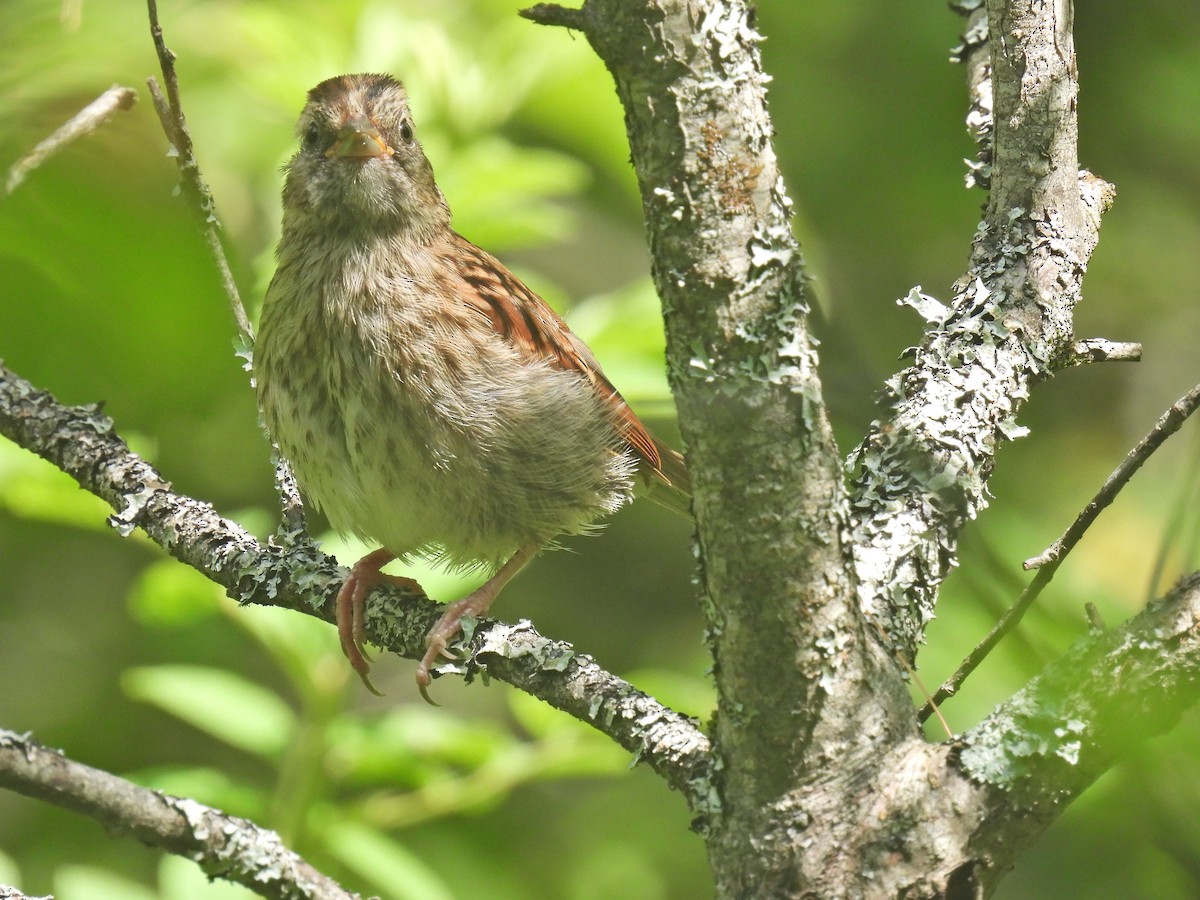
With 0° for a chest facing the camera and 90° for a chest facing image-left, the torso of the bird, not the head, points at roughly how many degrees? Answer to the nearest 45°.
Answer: approximately 45°

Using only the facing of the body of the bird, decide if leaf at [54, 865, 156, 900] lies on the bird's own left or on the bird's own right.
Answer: on the bird's own right

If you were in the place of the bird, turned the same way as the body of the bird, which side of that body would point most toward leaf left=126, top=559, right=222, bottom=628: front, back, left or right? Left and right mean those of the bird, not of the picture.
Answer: right
